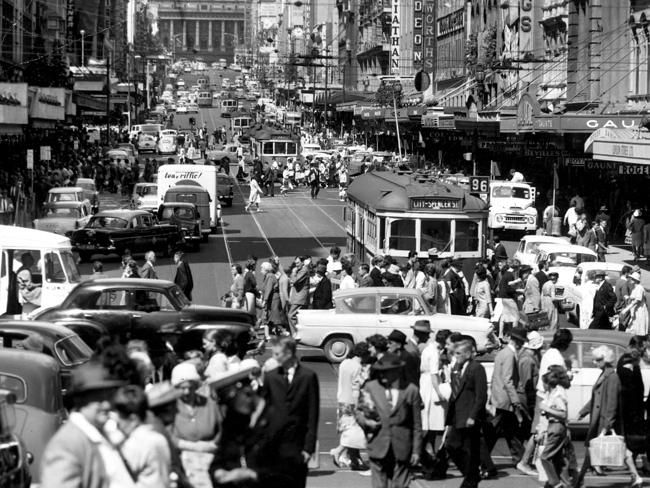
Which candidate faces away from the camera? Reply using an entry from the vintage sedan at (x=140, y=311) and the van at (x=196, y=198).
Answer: the van

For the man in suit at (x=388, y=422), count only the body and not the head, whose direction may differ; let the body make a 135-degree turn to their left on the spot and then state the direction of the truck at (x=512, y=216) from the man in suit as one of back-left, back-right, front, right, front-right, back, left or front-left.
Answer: front-left

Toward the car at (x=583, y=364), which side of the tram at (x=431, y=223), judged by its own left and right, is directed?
front

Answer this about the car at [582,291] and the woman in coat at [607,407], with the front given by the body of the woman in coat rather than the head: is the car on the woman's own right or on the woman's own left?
on the woman's own right

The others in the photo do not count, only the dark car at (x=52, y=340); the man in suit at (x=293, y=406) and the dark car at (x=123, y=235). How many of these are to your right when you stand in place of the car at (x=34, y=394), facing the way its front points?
2

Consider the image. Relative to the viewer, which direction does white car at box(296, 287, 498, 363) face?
to the viewer's right

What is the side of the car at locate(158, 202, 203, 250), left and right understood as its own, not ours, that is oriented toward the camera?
back

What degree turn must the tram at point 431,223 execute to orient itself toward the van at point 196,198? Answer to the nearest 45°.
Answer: approximately 135° to its right

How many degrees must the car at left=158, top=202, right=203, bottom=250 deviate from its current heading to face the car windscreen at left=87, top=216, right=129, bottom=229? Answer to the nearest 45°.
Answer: approximately 135° to its left

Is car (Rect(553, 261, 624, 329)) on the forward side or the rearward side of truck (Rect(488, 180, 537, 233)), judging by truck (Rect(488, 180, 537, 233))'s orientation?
on the forward side
